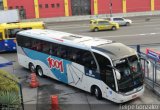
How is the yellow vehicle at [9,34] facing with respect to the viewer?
to the viewer's right

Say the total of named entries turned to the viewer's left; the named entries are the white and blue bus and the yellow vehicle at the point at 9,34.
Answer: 0

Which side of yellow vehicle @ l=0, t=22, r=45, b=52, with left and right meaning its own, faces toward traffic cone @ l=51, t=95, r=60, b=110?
right

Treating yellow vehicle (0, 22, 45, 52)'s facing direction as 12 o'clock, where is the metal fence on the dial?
The metal fence is roughly at 2 o'clock from the yellow vehicle.

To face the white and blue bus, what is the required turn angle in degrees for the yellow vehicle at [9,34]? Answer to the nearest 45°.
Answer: approximately 90° to its right

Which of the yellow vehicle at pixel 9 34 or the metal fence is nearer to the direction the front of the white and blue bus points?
the metal fence

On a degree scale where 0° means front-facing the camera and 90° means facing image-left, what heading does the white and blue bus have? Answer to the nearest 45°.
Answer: approximately 315°

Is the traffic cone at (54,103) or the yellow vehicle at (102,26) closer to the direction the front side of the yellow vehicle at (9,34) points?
the yellow vehicle
